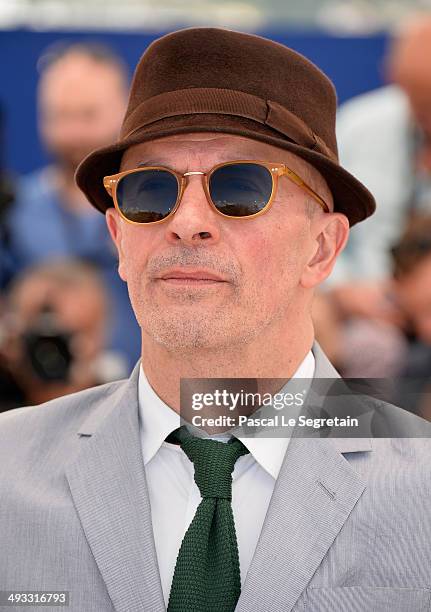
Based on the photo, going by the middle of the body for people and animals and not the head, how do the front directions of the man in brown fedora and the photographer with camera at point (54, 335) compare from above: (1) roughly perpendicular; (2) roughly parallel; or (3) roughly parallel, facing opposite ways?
roughly parallel

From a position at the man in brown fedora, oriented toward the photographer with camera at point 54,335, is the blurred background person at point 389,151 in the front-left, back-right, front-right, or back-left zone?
front-right

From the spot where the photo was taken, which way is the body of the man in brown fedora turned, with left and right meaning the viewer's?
facing the viewer

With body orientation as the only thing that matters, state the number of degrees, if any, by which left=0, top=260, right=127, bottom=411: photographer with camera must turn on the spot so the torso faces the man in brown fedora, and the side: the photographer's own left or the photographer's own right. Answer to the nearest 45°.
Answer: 0° — they already face them

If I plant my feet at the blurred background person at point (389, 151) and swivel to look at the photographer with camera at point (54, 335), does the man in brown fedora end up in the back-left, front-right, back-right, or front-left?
front-left

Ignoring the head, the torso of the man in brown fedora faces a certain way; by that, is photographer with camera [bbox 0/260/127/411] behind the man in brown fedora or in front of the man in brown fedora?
behind

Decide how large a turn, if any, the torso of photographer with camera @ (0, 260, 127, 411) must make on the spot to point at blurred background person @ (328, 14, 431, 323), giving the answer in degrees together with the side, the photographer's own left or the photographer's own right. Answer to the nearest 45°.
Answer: approximately 90° to the photographer's own left

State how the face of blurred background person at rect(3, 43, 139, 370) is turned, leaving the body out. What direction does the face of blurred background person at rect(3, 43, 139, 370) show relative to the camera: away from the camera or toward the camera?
toward the camera

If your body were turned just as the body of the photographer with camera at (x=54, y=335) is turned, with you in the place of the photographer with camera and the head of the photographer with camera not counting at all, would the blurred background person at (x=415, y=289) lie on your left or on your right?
on your left

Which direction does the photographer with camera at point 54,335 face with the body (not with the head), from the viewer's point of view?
toward the camera

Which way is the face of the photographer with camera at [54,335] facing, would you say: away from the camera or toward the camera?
toward the camera
